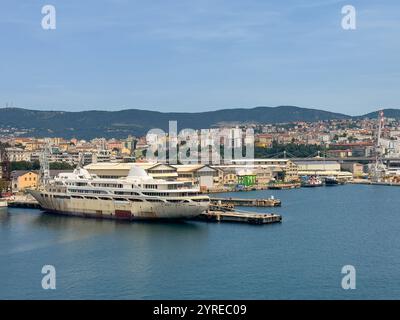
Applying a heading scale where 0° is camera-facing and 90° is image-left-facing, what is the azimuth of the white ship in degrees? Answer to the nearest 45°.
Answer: approximately 90°

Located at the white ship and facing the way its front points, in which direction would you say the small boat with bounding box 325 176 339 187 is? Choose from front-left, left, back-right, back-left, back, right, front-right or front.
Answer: back-right

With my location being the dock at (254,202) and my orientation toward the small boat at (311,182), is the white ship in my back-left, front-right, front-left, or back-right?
back-left

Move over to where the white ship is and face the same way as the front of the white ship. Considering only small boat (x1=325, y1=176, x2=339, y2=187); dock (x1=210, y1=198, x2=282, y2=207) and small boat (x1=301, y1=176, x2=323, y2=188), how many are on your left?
0

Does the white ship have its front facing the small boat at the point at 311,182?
no
